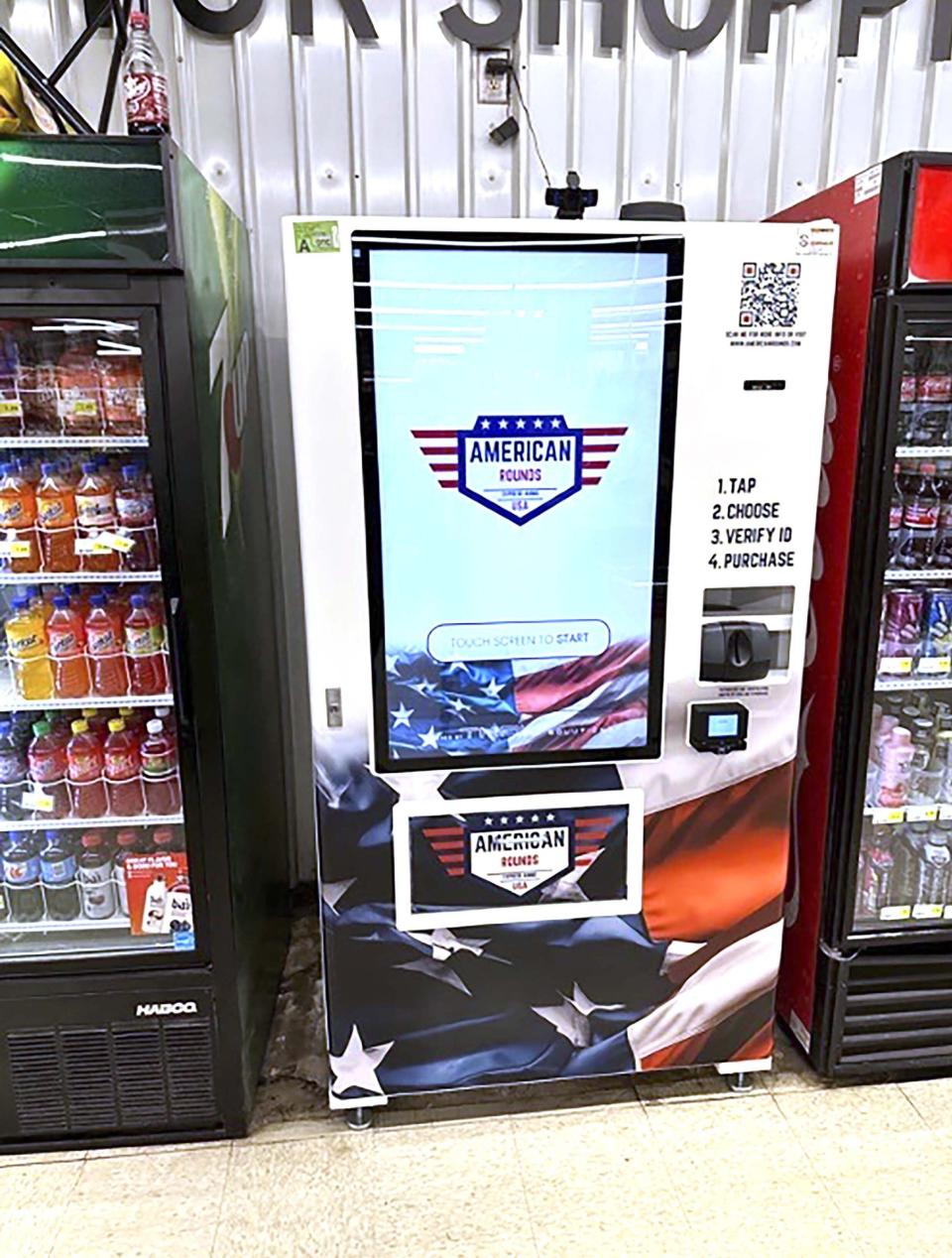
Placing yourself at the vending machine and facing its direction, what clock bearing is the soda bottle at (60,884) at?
The soda bottle is roughly at 3 o'clock from the vending machine.

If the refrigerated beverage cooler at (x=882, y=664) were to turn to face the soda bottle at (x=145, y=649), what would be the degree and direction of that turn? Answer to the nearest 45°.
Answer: approximately 45° to its right

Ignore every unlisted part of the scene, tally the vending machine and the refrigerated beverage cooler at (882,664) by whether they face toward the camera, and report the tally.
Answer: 2

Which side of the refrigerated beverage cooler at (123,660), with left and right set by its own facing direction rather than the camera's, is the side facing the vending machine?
left

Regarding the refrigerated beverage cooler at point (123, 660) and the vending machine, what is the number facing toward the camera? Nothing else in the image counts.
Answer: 2

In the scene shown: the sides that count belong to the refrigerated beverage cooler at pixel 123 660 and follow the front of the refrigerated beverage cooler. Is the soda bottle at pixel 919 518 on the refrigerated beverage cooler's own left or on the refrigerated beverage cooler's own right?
on the refrigerated beverage cooler's own left

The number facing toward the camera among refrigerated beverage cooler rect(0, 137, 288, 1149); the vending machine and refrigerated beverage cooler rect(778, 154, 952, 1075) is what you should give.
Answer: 3

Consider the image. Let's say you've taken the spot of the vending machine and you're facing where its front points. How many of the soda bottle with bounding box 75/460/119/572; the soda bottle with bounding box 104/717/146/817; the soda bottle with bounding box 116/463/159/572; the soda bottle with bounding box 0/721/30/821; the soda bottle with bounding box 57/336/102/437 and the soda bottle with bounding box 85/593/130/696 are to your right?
6

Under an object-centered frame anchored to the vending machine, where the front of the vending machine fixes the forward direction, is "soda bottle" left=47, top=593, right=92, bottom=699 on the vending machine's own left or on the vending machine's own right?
on the vending machine's own right

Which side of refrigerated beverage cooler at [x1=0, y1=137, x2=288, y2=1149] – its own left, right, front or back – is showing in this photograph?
front

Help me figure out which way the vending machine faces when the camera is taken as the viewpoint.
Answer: facing the viewer

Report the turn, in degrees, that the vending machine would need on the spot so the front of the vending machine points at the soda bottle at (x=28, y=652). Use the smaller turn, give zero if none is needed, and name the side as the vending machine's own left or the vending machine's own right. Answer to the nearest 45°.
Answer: approximately 90° to the vending machine's own right
